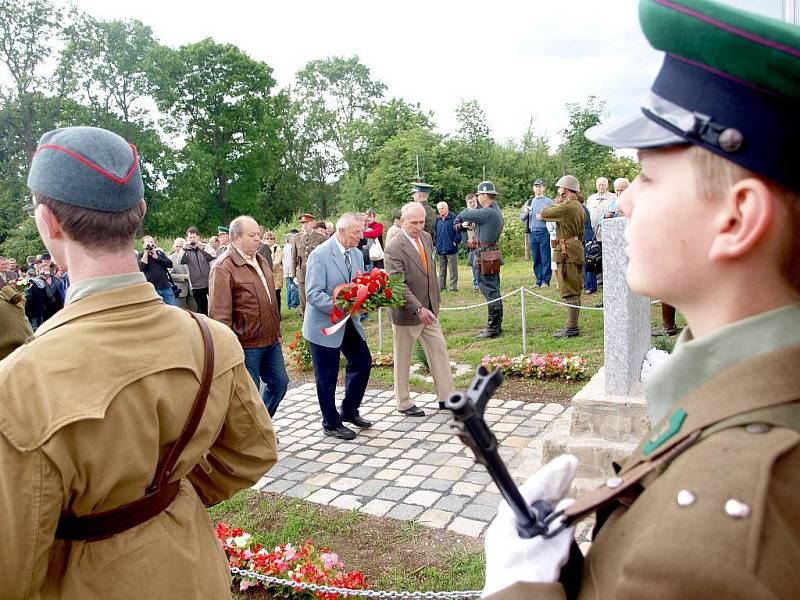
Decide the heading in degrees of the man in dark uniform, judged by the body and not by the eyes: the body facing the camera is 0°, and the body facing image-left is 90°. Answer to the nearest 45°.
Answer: approximately 90°

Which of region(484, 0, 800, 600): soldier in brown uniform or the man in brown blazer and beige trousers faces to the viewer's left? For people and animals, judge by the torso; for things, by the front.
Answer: the soldier in brown uniform

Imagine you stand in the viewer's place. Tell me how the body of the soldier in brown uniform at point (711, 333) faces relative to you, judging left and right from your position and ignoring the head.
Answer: facing to the left of the viewer

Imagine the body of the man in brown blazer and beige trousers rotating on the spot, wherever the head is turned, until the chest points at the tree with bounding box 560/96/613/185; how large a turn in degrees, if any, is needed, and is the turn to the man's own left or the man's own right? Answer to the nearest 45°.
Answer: approximately 135° to the man's own left

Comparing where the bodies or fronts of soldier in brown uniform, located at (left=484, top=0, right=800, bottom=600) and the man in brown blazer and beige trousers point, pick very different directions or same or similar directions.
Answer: very different directions

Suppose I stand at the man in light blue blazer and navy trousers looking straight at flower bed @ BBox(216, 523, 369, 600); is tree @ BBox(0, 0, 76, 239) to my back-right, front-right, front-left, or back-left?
back-right

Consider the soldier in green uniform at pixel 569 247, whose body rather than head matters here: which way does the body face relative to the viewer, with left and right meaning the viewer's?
facing to the left of the viewer

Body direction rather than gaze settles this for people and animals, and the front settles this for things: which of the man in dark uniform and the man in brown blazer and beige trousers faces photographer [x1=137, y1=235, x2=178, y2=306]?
the man in dark uniform

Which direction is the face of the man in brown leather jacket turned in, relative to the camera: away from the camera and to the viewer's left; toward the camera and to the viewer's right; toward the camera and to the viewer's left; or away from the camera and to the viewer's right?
toward the camera and to the viewer's right

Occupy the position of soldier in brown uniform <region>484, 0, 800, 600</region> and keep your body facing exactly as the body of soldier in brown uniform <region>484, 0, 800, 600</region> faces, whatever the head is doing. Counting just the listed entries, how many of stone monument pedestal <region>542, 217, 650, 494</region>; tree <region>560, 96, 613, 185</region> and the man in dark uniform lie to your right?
3
